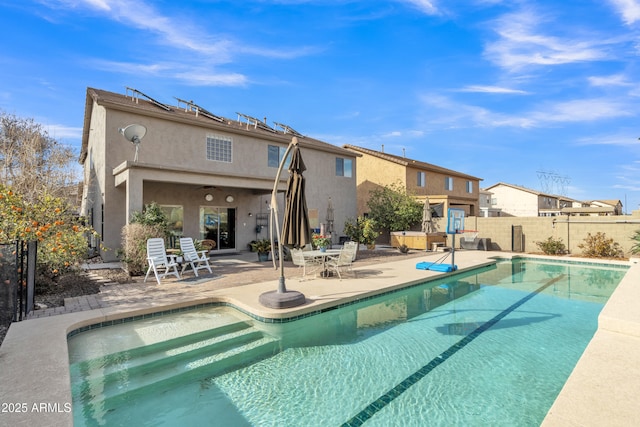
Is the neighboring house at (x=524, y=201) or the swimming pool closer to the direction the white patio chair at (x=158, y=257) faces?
the swimming pool
